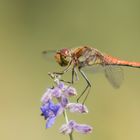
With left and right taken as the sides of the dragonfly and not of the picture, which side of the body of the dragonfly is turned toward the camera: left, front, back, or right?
left
